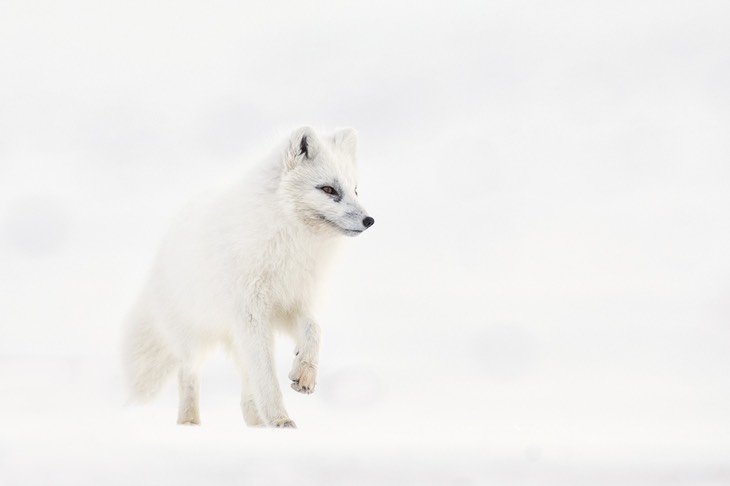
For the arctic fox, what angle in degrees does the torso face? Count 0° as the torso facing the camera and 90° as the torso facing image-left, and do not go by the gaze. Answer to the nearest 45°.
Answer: approximately 315°
